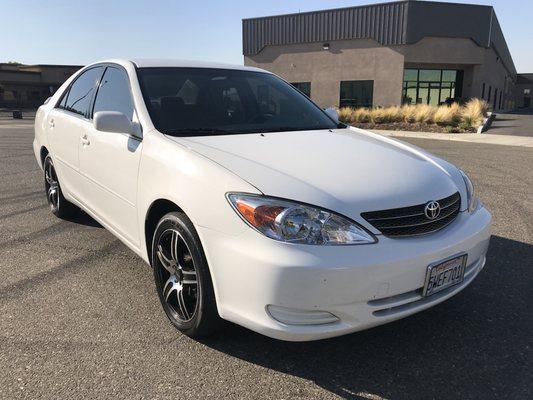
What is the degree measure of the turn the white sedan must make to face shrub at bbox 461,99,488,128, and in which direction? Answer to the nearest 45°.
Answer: approximately 90° to its left

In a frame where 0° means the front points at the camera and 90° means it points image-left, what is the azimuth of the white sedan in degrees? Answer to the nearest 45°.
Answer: approximately 315°

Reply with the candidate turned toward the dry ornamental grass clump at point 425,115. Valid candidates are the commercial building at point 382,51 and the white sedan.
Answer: the commercial building

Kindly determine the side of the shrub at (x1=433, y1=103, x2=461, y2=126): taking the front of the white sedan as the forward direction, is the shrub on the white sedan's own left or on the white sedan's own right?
on the white sedan's own left

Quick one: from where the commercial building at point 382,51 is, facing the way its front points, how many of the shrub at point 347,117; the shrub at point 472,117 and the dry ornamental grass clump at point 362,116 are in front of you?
3

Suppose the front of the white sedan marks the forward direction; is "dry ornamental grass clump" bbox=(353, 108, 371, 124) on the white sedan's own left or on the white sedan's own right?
on the white sedan's own left

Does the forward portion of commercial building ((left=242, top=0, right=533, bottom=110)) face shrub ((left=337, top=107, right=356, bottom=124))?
yes

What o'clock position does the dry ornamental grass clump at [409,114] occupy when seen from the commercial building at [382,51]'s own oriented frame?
The dry ornamental grass clump is roughly at 12 o'clock from the commercial building.

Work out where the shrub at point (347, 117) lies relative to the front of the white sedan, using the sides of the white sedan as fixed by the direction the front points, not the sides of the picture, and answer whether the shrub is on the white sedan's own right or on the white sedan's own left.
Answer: on the white sedan's own left

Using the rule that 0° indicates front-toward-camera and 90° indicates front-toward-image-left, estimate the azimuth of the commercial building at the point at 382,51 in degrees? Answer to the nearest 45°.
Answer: approximately 0°

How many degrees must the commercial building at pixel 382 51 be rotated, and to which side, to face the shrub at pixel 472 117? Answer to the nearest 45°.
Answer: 0° — it already faces it

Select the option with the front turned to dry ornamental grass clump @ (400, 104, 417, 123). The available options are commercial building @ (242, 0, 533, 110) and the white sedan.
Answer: the commercial building
